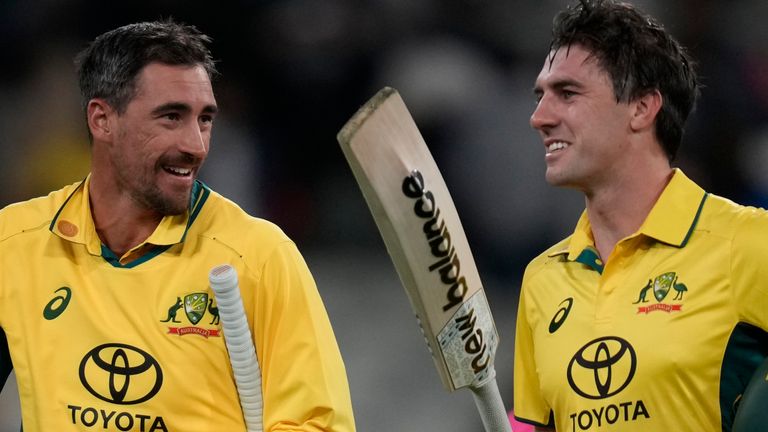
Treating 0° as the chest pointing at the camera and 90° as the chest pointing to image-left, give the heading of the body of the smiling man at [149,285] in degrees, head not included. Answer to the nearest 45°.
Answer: approximately 0°

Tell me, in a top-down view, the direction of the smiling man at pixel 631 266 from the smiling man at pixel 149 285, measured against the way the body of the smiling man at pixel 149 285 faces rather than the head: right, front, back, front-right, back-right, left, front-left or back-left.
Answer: left

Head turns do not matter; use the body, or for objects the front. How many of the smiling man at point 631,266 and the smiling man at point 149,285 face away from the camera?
0

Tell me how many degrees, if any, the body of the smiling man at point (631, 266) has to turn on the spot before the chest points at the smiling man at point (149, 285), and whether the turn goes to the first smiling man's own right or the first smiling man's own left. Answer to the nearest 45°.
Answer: approximately 45° to the first smiling man's own right

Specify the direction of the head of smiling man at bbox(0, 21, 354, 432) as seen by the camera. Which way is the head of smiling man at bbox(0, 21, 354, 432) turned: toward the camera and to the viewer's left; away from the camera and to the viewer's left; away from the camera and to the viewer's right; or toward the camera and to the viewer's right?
toward the camera and to the viewer's right

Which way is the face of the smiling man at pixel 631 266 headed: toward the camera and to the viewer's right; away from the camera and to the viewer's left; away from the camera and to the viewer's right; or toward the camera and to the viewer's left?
toward the camera and to the viewer's left
